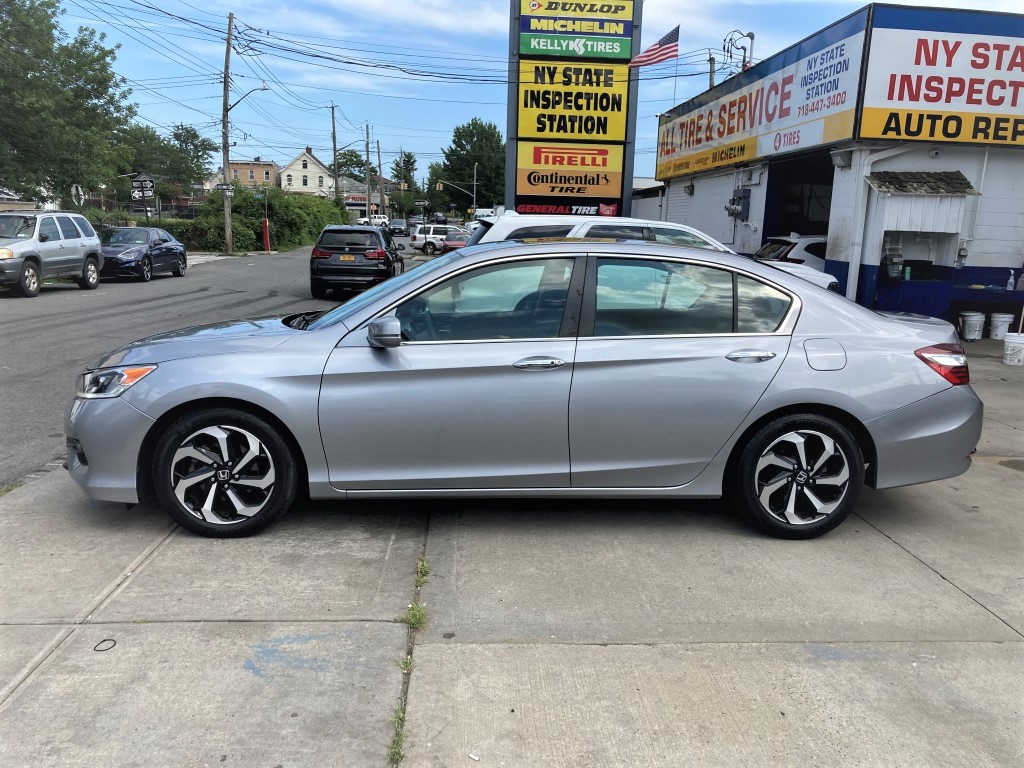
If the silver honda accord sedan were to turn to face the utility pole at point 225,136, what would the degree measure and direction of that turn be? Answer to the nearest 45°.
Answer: approximately 45° to its right

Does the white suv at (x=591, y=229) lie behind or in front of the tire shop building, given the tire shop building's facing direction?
in front

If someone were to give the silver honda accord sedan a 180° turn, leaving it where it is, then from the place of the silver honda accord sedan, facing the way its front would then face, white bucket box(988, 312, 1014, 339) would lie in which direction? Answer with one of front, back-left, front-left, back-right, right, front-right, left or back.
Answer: front-left

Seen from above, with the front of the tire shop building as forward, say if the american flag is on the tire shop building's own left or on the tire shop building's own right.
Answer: on the tire shop building's own right

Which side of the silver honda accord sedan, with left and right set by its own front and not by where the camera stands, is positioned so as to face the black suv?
right

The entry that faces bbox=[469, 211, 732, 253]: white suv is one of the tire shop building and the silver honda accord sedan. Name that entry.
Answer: the tire shop building

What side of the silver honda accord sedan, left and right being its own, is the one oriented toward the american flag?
right

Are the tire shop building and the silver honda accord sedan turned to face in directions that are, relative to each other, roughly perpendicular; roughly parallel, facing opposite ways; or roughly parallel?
roughly parallel

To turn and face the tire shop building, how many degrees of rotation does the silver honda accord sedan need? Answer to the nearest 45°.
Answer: approximately 135° to its right

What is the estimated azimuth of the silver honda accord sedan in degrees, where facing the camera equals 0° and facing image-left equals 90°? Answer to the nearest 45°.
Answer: approximately 90°

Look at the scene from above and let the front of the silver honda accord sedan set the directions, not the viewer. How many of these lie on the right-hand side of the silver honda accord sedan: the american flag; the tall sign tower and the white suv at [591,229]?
3

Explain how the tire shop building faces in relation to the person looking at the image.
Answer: facing the viewer and to the left of the viewer

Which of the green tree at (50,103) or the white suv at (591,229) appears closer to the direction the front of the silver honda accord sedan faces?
the green tree

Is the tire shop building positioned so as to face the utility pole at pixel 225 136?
no

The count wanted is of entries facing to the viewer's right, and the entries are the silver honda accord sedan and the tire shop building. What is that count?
0

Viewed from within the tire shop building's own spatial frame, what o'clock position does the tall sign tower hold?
The tall sign tower is roughly at 2 o'clock from the tire shop building.

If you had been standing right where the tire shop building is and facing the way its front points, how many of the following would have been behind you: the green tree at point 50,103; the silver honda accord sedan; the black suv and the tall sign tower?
0
